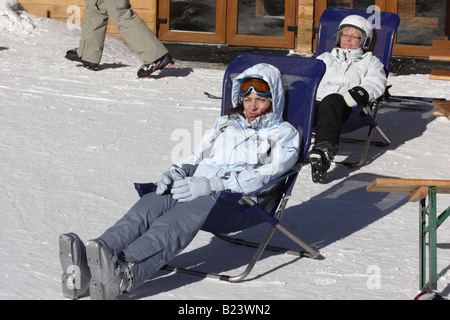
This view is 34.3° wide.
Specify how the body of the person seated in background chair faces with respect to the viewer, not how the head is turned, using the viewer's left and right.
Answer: facing the viewer and to the left of the viewer

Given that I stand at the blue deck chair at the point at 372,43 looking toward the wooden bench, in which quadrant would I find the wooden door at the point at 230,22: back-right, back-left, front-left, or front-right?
back-right

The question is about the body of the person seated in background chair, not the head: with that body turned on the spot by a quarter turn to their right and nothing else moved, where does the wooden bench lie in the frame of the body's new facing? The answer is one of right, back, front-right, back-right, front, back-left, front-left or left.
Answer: back-left

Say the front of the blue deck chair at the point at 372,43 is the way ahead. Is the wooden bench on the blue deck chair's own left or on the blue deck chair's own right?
on the blue deck chair's own left

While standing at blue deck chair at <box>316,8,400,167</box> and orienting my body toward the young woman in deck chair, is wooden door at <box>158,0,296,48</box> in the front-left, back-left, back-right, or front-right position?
back-right

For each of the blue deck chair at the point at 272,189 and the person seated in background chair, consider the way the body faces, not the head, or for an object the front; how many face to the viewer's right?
0

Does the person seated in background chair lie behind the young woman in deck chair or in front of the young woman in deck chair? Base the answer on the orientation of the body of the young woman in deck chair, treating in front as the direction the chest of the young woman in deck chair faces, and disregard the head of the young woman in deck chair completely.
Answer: behind

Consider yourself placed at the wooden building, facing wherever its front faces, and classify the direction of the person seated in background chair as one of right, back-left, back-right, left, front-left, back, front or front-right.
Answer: front

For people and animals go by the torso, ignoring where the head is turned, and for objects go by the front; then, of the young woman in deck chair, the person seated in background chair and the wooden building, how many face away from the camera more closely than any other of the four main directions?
0

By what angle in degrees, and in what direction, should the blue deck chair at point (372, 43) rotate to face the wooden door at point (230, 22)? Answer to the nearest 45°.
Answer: approximately 90° to its right

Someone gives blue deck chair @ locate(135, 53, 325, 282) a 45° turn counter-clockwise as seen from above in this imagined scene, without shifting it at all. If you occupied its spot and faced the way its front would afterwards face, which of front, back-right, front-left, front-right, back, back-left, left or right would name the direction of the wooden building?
back

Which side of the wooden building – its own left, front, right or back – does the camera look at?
front

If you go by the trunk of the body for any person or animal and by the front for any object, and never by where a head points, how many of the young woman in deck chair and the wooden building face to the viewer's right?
0

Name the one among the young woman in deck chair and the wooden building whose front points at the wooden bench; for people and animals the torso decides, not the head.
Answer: the wooden building
